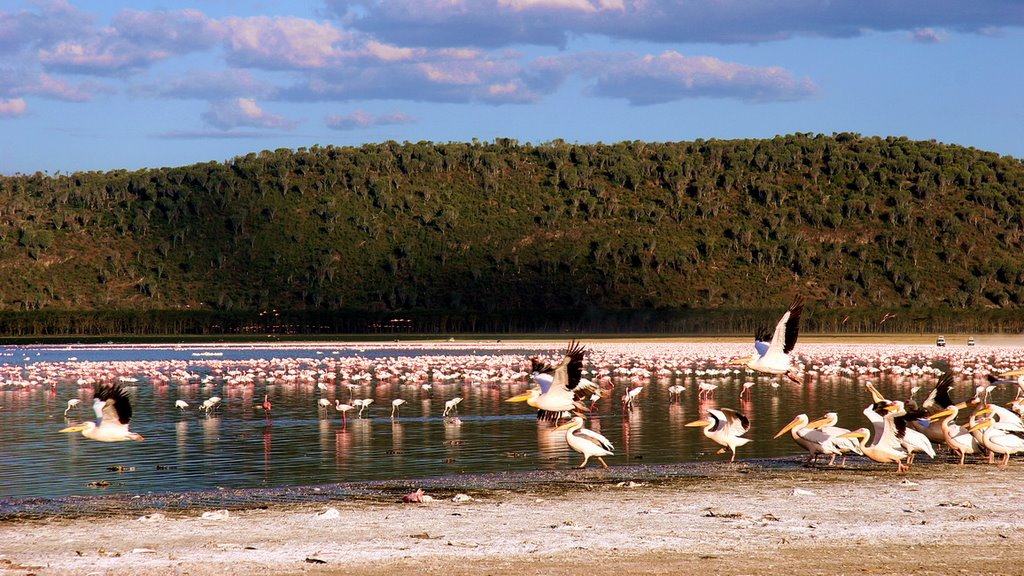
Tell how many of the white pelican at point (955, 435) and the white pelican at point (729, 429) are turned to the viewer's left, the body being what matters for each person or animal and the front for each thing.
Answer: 2

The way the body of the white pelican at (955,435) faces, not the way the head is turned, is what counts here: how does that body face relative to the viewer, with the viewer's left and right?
facing to the left of the viewer

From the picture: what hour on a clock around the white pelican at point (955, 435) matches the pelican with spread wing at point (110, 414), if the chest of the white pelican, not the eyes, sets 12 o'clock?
The pelican with spread wing is roughly at 11 o'clock from the white pelican.

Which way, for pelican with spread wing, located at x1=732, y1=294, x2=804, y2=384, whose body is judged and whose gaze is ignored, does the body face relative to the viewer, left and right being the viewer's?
facing to the left of the viewer

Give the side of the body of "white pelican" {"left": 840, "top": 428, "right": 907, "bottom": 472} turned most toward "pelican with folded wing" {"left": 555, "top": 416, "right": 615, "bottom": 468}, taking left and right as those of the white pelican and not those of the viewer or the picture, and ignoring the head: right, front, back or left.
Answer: front

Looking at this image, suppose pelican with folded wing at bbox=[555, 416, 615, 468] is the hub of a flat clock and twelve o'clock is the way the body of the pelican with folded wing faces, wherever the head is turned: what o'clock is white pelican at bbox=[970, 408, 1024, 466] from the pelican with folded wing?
The white pelican is roughly at 6 o'clock from the pelican with folded wing.

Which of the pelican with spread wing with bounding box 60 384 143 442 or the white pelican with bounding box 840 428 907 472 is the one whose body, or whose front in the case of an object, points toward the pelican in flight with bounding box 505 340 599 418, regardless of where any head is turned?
the white pelican

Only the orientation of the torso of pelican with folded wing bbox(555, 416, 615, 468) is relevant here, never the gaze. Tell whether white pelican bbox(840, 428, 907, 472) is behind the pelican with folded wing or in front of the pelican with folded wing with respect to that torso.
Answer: behind

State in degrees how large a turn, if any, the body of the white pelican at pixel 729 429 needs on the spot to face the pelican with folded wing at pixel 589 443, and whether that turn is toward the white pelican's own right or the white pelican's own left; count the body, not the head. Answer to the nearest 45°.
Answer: approximately 45° to the white pelican's own left

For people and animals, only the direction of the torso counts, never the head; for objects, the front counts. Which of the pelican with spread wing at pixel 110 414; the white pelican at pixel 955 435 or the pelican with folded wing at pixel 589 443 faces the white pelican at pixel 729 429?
the white pelican at pixel 955 435

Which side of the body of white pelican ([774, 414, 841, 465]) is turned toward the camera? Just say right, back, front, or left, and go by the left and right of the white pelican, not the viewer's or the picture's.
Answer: left

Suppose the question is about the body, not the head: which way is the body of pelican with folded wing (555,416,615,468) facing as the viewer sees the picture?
to the viewer's left

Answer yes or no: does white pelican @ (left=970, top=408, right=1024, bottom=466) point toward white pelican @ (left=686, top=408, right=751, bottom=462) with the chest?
yes

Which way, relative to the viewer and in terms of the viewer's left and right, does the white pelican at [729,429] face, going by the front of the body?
facing to the left of the viewer

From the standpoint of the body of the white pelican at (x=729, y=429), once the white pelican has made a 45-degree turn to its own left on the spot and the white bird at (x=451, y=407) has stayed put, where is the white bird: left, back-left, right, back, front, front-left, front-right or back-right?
right

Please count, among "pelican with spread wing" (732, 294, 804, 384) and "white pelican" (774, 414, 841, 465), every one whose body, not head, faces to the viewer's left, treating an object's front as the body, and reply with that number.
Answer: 2
